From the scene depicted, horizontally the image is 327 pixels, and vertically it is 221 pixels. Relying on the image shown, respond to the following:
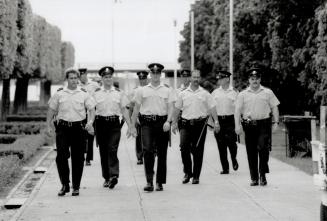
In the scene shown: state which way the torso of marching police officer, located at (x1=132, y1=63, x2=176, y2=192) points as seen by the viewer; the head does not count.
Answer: toward the camera

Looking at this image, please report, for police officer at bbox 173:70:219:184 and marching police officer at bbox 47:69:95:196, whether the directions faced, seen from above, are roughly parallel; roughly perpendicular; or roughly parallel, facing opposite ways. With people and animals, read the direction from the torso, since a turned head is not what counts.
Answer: roughly parallel

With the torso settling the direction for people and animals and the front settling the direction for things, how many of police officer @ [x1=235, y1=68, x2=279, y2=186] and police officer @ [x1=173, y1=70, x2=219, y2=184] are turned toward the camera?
2

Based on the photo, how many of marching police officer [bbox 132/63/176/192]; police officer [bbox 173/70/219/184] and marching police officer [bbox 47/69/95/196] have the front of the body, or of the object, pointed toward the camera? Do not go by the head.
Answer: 3

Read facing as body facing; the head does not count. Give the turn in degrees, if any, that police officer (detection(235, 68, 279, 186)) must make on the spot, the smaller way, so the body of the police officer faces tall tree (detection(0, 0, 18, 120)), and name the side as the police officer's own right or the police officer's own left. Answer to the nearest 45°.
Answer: approximately 135° to the police officer's own right

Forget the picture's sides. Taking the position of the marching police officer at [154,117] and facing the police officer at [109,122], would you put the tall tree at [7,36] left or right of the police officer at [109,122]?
right

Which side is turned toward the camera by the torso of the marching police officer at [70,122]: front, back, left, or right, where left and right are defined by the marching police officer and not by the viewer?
front

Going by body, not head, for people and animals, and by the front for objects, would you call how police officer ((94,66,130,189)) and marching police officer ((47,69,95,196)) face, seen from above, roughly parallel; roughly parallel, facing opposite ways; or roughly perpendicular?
roughly parallel

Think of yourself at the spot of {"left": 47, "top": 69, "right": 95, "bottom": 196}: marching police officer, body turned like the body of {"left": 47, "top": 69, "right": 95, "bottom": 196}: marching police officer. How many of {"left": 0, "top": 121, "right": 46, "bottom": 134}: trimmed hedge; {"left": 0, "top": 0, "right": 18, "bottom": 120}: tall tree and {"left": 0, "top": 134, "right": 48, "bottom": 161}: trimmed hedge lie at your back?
3

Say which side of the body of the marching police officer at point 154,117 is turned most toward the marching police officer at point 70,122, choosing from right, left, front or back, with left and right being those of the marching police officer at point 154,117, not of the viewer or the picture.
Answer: right

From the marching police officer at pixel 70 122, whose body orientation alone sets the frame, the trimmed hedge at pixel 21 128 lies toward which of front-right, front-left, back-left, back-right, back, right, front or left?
back

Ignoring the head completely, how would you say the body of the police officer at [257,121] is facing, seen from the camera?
toward the camera
